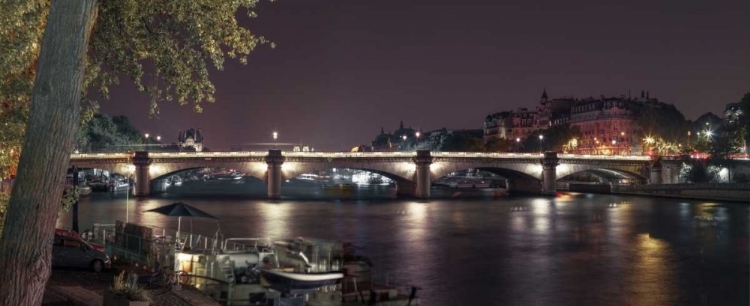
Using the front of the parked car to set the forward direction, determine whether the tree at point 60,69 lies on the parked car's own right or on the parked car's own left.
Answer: on the parked car's own right

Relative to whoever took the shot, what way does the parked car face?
facing to the right of the viewer

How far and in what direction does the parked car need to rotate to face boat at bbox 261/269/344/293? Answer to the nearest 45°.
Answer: approximately 45° to its right
